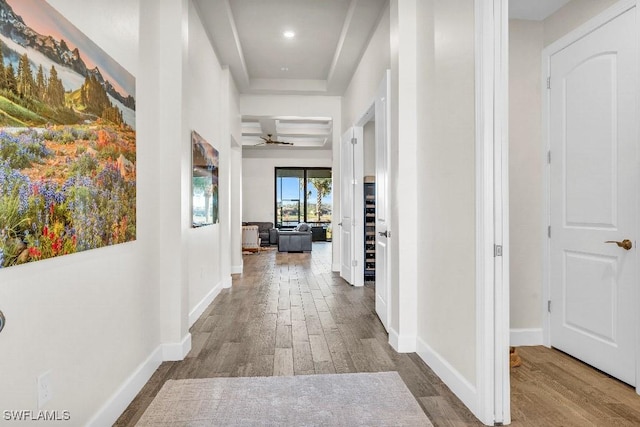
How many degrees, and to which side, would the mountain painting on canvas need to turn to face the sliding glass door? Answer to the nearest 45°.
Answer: approximately 90° to its left

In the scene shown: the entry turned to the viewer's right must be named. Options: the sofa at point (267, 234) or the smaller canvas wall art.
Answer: the smaller canvas wall art

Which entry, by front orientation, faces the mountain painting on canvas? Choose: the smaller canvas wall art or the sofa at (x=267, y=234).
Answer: the sofa

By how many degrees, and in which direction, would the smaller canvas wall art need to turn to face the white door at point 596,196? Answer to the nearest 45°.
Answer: approximately 45° to its right

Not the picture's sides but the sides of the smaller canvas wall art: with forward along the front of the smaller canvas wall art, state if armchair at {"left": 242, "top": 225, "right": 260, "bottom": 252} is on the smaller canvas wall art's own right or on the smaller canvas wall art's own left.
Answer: on the smaller canvas wall art's own left

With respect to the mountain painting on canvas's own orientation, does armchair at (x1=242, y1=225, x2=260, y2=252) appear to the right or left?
on its left

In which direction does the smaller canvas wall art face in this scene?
to the viewer's right

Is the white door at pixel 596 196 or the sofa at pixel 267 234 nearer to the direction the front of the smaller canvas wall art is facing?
the white door

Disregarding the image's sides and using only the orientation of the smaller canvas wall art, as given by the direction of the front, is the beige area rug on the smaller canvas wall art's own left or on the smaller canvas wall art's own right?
on the smaller canvas wall art's own right

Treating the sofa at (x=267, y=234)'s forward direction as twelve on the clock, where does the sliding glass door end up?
The sliding glass door is roughly at 7 o'clock from the sofa.

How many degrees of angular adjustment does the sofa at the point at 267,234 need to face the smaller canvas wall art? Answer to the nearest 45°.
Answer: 0° — it already faces it

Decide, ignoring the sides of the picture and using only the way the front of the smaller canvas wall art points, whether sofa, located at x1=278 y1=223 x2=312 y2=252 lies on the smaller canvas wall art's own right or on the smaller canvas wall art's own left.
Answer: on the smaller canvas wall art's own left

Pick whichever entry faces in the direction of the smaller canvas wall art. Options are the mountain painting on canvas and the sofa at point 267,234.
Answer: the sofa
